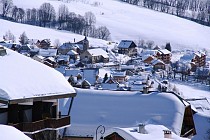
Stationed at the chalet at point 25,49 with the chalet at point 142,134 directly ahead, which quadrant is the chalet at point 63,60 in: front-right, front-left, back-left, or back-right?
front-left

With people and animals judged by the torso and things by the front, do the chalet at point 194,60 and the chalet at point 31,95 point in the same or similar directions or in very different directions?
same or similar directions

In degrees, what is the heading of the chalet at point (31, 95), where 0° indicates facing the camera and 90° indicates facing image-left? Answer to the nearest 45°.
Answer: approximately 315°

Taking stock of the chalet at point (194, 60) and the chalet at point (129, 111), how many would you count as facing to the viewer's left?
0

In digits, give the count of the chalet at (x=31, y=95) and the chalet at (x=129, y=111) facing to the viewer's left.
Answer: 0

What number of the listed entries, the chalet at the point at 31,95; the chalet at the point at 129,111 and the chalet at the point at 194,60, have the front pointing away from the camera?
0

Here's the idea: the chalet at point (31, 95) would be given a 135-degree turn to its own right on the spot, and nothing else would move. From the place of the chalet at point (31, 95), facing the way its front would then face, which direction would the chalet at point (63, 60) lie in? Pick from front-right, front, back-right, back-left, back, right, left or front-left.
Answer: right

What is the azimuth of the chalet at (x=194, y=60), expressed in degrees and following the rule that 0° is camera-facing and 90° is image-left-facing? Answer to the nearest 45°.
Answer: approximately 315°

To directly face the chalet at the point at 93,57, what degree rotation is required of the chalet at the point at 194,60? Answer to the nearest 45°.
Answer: approximately 135° to its right
